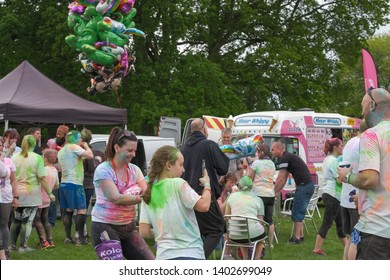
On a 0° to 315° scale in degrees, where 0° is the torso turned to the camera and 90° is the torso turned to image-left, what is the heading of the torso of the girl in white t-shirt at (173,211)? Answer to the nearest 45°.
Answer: approximately 225°

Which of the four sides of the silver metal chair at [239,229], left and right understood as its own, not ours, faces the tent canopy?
left

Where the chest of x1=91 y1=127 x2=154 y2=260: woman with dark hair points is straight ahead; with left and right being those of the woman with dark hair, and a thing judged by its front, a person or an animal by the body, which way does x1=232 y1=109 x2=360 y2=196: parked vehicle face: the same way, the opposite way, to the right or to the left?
to the right

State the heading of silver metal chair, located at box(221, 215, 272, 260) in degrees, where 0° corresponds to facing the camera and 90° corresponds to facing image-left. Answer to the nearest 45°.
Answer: approximately 225°

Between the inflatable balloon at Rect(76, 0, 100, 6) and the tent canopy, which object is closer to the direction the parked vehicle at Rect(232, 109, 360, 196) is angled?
the tent canopy

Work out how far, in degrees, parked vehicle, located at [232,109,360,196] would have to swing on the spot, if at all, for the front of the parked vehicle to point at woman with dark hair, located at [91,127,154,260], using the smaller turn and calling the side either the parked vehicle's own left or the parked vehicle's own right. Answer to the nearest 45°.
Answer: approximately 45° to the parked vehicle's own left

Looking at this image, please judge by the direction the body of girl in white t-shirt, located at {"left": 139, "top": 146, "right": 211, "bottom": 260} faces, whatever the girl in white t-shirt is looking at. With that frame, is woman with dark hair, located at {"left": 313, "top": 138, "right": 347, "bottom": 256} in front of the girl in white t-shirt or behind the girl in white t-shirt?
in front

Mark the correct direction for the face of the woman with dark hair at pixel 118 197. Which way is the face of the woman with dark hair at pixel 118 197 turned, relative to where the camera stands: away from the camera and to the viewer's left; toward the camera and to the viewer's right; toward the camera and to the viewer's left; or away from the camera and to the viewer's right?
toward the camera and to the viewer's right

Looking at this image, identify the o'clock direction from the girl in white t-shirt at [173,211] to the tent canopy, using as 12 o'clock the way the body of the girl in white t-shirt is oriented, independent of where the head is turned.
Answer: The tent canopy is roughly at 10 o'clock from the girl in white t-shirt.
